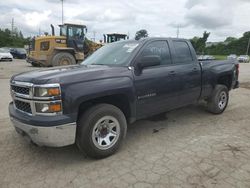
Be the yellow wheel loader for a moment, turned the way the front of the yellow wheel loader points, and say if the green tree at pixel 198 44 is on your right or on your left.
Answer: on your left

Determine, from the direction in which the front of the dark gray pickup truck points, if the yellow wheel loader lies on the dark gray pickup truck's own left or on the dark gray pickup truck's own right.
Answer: on the dark gray pickup truck's own right

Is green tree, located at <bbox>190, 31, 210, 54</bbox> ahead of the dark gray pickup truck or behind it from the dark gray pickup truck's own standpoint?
behind

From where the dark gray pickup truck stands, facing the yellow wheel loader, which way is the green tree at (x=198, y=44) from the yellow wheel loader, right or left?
right

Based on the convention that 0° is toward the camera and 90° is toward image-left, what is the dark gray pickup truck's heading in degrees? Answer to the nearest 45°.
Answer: approximately 45°
